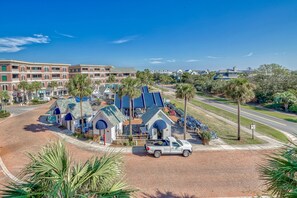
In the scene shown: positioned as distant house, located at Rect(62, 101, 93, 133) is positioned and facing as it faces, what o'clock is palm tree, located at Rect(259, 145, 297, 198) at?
The palm tree is roughly at 10 o'clock from the distant house.

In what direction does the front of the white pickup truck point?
to the viewer's right

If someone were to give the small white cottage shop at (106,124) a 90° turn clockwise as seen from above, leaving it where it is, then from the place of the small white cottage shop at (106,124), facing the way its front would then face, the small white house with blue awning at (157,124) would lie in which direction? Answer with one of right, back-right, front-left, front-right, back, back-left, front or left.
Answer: back-right

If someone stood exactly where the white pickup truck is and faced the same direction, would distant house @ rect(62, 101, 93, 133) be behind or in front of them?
behind

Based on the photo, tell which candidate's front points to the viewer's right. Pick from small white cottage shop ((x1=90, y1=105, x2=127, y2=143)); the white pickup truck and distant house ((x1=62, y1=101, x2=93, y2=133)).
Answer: the white pickup truck

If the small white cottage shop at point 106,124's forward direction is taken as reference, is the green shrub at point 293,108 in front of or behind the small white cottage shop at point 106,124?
behind

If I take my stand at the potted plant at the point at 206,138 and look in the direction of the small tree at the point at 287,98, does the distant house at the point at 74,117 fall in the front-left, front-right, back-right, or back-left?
back-left

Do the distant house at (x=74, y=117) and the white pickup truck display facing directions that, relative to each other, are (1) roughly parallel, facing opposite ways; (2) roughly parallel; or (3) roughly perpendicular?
roughly perpendicular

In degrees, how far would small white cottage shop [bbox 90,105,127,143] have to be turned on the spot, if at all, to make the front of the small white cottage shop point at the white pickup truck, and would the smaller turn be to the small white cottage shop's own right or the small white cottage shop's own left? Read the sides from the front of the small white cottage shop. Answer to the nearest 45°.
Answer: approximately 90° to the small white cottage shop's own left
